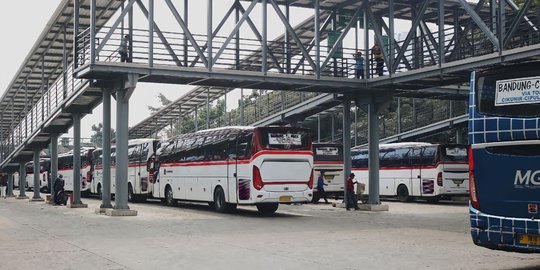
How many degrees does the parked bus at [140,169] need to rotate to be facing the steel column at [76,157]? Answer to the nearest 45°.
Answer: approximately 90° to its left

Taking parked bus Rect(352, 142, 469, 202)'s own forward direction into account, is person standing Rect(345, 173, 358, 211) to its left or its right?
on its left

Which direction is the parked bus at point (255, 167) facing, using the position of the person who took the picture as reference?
facing away from the viewer and to the left of the viewer

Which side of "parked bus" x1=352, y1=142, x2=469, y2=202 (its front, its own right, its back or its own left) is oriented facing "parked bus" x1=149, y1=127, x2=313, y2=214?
left
